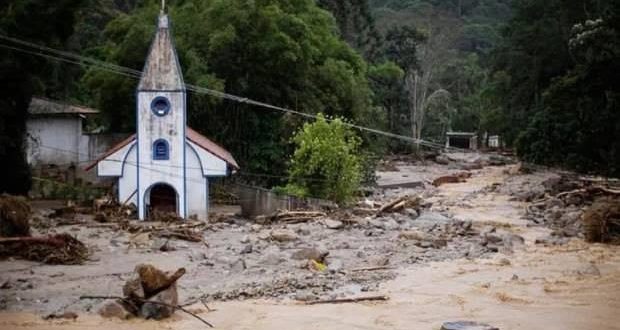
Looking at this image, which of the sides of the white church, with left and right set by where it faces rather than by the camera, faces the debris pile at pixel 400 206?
left

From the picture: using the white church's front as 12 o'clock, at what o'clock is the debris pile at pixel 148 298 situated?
The debris pile is roughly at 12 o'clock from the white church.

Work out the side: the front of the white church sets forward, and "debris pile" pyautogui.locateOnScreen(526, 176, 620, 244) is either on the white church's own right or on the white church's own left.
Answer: on the white church's own left

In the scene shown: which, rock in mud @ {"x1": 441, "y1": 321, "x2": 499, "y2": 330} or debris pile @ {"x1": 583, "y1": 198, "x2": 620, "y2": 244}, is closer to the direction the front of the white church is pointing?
the rock in mud

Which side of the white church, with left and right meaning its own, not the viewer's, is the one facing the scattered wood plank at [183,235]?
front

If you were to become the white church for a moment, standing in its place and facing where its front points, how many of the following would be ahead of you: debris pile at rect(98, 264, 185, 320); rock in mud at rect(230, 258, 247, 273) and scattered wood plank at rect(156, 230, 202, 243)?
3

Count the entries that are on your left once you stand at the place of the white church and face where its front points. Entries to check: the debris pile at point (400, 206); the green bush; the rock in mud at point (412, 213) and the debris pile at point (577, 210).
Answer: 4

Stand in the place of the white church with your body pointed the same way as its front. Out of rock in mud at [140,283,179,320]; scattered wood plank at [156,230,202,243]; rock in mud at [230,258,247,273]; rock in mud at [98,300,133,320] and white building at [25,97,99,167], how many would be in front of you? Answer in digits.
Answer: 4

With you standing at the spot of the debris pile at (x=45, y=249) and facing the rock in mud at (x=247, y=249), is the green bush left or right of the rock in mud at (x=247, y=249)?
left

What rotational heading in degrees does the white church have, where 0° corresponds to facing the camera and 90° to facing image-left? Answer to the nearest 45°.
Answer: approximately 0°

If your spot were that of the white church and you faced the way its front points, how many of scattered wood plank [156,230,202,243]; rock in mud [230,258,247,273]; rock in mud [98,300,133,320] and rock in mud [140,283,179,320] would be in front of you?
4

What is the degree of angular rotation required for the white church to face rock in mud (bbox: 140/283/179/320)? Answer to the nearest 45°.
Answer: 0° — it already faces it

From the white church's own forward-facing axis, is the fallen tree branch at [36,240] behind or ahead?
ahead

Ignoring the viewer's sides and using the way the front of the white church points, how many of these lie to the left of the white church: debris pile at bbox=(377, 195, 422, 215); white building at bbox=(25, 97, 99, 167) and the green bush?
2

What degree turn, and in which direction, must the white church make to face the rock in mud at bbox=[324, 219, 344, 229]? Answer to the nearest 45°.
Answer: approximately 45° to its left

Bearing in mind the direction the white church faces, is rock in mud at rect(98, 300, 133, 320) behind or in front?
in front
